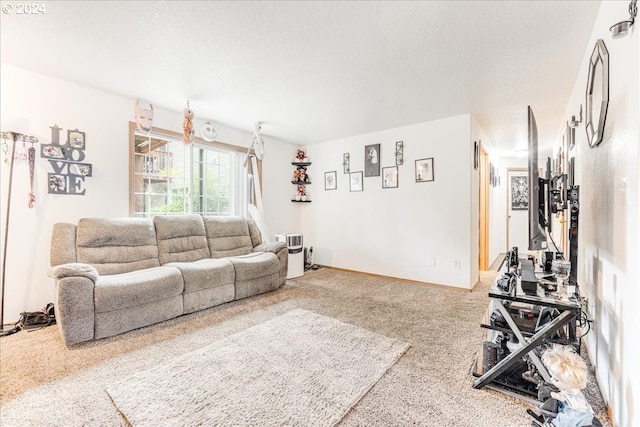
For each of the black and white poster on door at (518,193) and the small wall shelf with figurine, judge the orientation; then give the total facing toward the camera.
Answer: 2

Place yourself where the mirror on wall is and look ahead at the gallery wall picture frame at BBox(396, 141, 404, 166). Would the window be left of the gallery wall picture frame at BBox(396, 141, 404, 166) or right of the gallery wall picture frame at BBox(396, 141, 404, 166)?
left

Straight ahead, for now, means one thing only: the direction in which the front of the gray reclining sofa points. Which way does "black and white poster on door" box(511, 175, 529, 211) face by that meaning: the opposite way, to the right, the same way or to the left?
to the right

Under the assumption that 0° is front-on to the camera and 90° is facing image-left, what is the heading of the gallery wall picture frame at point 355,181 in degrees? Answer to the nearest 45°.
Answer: approximately 45°

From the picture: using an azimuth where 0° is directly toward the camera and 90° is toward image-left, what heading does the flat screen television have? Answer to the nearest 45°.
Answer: approximately 90°

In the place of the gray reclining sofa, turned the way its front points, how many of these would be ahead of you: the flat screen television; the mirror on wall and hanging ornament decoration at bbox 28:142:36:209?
2

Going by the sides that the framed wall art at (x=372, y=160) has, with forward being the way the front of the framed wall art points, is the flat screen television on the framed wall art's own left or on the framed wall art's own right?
on the framed wall art's own left

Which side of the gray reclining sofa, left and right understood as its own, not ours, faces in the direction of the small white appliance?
left
